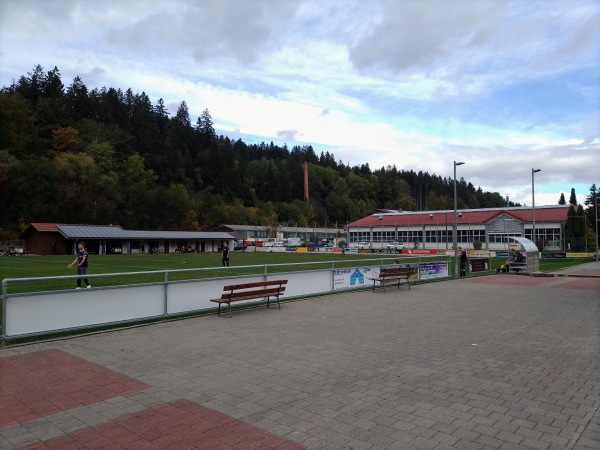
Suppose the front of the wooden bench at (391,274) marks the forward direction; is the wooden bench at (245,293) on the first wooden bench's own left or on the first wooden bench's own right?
on the first wooden bench's own left

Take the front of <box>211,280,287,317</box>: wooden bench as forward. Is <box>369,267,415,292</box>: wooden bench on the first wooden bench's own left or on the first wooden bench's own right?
on the first wooden bench's own right

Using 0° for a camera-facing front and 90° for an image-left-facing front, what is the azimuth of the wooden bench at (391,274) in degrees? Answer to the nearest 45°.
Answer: approximately 135°

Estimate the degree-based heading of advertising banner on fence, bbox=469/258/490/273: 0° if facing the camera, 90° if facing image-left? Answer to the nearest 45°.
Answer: approximately 0°

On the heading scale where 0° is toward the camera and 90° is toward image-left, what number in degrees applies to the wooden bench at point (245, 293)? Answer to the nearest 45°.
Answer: approximately 135°
